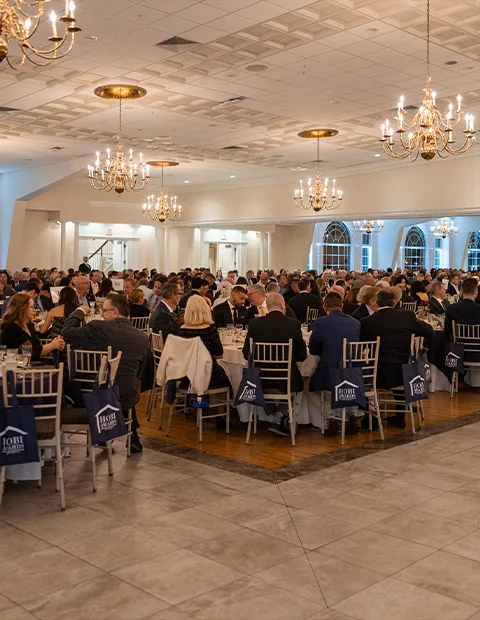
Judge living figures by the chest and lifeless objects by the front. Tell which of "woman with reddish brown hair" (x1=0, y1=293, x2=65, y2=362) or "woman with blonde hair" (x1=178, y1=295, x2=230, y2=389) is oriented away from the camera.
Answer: "woman with blonde hair" (x1=178, y1=295, x2=230, y2=389)

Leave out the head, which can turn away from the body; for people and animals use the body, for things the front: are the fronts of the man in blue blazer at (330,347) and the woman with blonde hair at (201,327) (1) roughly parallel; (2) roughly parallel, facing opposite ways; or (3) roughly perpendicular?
roughly parallel

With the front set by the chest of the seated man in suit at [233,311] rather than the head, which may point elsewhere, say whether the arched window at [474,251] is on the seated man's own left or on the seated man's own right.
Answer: on the seated man's own left

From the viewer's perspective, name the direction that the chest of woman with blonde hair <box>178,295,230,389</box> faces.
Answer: away from the camera

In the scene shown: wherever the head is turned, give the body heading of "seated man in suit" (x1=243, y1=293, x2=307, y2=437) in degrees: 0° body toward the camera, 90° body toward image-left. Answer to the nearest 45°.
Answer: approximately 180°

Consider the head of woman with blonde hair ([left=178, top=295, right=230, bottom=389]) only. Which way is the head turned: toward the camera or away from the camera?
away from the camera

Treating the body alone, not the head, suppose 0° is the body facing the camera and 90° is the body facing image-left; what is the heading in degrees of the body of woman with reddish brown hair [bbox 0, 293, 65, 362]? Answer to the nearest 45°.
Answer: approximately 270°

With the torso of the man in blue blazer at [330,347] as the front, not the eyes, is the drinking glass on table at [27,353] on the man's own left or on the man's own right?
on the man's own left

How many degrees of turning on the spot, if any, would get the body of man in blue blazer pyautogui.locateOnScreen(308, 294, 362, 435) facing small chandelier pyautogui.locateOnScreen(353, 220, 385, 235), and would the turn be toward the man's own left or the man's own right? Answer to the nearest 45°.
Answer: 0° — they already face it

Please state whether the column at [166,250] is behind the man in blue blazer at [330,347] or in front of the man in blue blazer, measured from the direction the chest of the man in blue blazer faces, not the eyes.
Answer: in front

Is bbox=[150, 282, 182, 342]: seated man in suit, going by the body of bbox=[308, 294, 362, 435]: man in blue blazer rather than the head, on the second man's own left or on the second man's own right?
on the second man's own left

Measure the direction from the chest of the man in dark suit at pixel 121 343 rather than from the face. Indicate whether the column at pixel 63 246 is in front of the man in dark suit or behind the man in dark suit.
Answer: in front

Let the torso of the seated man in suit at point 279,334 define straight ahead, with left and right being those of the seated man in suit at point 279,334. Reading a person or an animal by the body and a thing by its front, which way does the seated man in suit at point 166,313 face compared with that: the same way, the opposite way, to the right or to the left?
to the right

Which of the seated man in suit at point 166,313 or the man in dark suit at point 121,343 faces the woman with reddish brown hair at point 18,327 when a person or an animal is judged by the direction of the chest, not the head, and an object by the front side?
the man in dark suit

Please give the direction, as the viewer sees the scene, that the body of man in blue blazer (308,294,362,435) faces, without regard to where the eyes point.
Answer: away from the camera

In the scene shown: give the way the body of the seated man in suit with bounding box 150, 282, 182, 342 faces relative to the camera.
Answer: to the viewer's right

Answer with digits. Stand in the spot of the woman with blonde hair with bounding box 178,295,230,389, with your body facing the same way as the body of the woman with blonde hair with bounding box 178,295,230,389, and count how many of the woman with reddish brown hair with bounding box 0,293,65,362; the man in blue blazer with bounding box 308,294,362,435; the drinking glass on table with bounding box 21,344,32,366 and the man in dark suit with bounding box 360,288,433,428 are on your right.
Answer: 2
